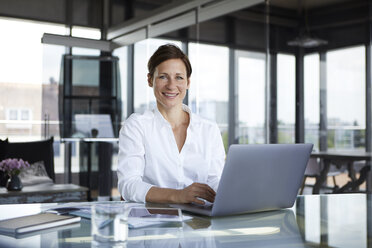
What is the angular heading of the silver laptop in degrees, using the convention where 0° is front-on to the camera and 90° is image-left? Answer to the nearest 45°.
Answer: approximately 135°

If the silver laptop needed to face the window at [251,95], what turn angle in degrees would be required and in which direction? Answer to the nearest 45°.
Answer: approximately 45° to its right

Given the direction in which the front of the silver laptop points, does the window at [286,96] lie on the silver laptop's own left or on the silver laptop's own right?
on the silver laptop's own right

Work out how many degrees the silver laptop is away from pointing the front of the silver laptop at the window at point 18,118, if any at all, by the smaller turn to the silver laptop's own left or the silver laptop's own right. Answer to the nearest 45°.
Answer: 0° — it already faces it

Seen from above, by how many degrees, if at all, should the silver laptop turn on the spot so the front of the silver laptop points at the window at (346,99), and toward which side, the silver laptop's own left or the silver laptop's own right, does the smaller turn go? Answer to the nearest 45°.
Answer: approximately 45° to the silver laptop's own right

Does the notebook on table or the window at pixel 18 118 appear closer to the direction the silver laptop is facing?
the window

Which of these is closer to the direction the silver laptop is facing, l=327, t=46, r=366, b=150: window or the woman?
the woman

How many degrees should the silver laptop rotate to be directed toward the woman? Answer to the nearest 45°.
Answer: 0° — it already faces them

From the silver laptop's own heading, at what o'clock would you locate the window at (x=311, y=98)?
The window is roughly at 2 o'clock from the silver laptop.

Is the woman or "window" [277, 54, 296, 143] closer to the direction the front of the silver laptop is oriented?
the woman
